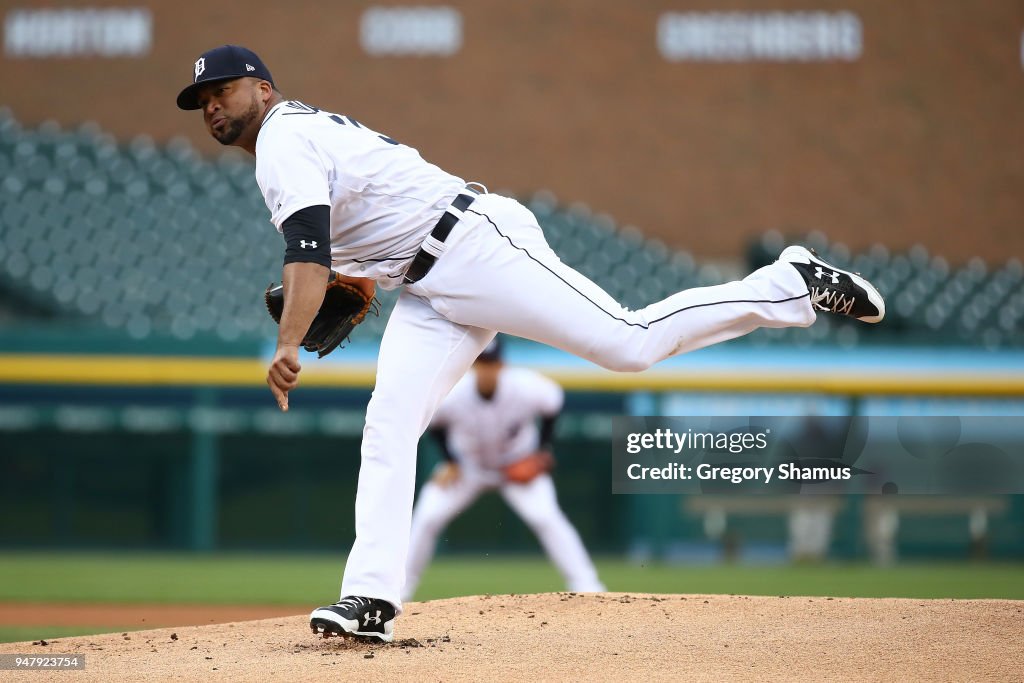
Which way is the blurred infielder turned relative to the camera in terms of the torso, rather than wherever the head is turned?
toward the camera

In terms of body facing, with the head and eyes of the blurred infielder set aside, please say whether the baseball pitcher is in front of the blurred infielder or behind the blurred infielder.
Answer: in front
